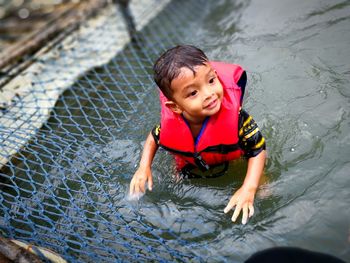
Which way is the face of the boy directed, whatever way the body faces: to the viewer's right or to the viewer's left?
to the viewer's right

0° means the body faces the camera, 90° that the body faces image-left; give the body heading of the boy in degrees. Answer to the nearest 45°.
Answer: approximately 0°
